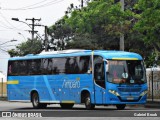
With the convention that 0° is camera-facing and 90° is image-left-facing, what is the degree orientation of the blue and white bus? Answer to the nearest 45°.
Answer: approximately 315°

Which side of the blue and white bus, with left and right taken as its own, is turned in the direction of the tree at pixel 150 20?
left
